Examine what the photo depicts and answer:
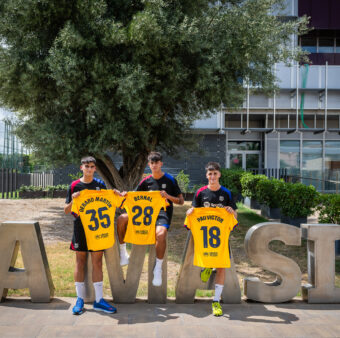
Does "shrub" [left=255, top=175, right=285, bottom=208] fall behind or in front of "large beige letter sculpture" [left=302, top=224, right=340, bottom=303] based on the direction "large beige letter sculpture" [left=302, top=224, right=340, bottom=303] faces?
behind

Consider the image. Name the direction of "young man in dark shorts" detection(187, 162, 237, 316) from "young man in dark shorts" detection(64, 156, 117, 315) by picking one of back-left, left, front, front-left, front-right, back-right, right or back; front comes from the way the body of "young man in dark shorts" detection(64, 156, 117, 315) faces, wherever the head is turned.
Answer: left

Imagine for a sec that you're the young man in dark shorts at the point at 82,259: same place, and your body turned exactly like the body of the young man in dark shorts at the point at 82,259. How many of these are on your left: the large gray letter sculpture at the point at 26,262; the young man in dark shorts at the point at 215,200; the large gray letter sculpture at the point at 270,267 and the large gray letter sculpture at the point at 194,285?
3

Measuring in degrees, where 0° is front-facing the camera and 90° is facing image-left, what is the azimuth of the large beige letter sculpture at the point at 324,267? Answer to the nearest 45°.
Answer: approximately 0°

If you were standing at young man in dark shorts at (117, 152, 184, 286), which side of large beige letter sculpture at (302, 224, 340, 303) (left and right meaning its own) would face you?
right

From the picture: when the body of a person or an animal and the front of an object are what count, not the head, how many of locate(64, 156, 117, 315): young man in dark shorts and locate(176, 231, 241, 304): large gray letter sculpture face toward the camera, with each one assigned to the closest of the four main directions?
2

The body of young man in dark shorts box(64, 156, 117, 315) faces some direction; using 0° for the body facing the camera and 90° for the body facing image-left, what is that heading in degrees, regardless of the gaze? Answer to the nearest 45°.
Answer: approximately 0°
